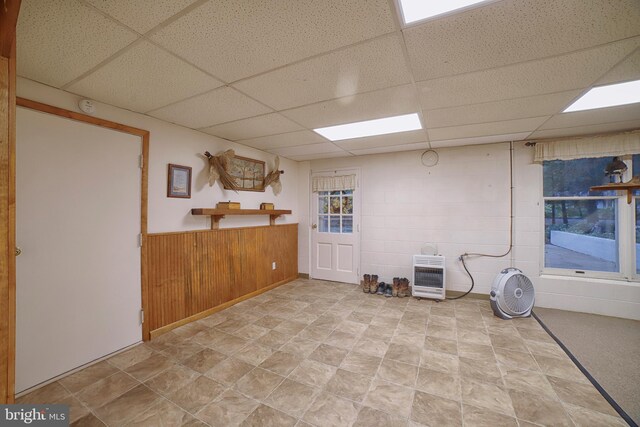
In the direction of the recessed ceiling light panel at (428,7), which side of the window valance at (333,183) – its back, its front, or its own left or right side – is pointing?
front

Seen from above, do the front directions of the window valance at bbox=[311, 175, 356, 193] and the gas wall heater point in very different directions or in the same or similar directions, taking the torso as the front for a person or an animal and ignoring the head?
same or similar directions

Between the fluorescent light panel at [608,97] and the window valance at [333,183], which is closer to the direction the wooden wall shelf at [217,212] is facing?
the fluorescent light panel

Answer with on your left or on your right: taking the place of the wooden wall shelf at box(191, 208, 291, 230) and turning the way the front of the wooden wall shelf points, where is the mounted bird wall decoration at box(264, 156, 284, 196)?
on your left

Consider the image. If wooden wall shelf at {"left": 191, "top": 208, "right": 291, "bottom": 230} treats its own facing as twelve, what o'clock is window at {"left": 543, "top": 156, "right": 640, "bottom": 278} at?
The window is roughly at 11 o'clock from the wooden wall shelf.

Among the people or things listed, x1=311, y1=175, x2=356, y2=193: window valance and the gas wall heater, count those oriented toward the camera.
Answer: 2

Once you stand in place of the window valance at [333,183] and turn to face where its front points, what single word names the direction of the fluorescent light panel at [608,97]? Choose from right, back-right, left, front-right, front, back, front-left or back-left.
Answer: front-left

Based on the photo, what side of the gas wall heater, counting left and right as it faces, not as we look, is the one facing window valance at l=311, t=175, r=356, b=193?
right

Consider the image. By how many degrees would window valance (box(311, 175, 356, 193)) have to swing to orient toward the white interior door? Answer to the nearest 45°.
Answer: approximately 45° to its right

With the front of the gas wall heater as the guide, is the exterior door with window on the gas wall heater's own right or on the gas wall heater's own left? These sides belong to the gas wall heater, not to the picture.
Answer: on the gas wall heater's own right

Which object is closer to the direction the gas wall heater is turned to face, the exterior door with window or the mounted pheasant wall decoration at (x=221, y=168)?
the mounted pheasant wall decoration

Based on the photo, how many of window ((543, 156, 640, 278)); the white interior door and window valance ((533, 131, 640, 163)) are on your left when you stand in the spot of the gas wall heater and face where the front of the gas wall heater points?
2

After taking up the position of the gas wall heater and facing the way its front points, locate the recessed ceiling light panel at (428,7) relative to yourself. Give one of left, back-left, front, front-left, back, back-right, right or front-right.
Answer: front

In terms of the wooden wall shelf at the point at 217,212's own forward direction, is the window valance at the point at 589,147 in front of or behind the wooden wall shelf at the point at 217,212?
in front

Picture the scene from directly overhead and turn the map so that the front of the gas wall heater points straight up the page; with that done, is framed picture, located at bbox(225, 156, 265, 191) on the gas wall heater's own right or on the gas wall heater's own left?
on the gas wall heater's own right

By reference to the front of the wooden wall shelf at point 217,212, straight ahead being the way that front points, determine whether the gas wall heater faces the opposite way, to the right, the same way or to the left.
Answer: to the right

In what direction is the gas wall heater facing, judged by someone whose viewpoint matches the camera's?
facing the viewer

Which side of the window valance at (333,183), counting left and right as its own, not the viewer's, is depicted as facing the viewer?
front
